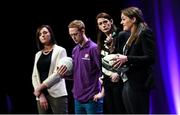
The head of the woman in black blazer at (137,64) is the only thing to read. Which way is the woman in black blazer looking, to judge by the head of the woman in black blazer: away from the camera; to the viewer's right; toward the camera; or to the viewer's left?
to the viewer's left

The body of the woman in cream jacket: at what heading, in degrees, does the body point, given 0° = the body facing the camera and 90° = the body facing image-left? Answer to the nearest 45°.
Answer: approximately 45°

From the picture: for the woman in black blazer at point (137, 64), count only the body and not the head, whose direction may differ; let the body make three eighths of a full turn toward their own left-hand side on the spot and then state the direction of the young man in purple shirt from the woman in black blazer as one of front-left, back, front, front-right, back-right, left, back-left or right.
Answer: back

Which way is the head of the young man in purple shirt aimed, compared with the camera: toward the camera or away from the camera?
toward the camera

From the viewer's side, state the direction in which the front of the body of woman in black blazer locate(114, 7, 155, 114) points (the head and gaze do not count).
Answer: to the viewer's left

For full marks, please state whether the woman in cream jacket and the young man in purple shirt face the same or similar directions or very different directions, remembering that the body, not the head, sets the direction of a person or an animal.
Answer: same or similar directions

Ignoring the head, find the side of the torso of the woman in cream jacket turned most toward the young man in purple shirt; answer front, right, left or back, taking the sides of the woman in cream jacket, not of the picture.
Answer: left

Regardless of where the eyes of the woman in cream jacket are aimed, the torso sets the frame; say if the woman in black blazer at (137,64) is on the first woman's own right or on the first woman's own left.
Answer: on the first woman's own left

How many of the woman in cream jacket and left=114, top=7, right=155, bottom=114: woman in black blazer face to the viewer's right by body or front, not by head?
0

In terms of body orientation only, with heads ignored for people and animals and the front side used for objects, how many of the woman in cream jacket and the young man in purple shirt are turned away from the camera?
0

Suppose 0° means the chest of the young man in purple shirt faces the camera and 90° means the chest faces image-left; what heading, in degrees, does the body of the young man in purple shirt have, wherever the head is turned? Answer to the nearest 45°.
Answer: approximately 45°
